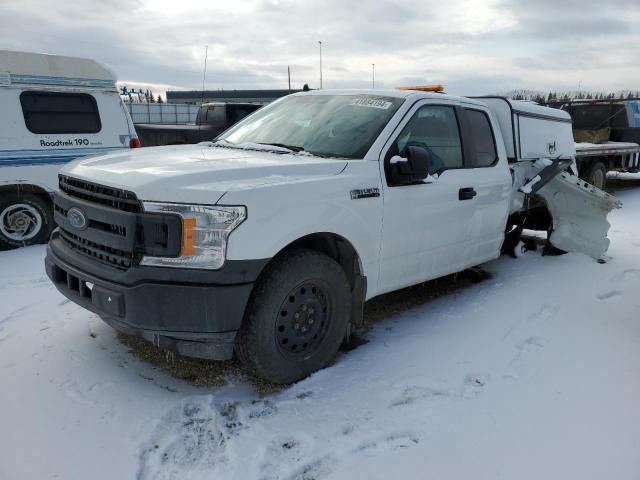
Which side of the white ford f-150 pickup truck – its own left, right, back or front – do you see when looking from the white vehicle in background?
right

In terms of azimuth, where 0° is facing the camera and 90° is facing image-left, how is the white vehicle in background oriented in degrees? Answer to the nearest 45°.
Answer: approximately 90°

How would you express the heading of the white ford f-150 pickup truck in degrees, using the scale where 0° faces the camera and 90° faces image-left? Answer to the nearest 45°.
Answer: approximately 45°
